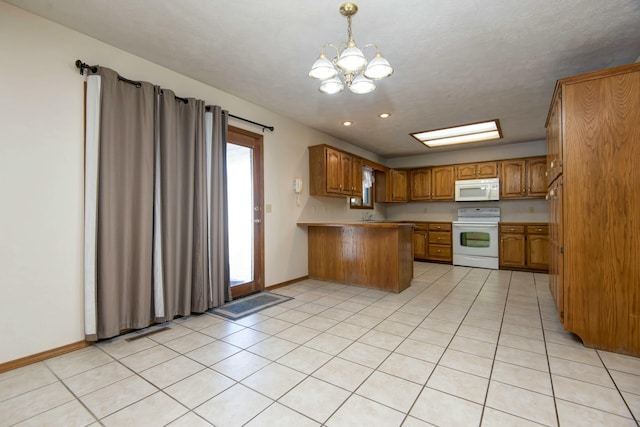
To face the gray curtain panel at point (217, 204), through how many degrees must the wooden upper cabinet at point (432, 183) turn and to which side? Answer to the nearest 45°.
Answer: approximately 45° to its right

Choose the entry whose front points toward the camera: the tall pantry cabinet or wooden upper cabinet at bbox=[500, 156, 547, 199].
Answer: the wooden upper cabinet

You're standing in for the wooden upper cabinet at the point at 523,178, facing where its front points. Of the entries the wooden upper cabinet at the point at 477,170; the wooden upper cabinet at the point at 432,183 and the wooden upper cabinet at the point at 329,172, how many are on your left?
0

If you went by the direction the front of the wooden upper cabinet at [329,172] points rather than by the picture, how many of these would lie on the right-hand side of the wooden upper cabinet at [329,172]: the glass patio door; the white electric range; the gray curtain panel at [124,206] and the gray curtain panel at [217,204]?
3

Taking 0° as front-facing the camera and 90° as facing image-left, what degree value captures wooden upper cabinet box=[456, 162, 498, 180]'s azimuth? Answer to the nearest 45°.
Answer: approximately 0°

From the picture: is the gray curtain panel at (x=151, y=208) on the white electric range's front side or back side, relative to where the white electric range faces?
on the front side

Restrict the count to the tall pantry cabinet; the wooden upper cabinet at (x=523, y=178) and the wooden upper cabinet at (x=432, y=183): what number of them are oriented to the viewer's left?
1

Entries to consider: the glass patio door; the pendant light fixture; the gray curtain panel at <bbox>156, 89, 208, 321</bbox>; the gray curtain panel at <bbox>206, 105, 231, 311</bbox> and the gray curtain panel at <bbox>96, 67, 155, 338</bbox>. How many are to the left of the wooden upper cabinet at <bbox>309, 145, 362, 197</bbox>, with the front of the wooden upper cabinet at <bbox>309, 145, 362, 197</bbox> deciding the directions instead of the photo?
0

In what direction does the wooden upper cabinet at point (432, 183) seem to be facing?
toward the camera

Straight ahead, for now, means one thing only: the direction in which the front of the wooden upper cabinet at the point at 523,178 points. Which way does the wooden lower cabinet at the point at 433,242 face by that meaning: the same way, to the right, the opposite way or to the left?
the same way

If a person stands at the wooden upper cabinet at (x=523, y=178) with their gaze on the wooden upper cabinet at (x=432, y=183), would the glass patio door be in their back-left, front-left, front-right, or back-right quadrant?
front-left

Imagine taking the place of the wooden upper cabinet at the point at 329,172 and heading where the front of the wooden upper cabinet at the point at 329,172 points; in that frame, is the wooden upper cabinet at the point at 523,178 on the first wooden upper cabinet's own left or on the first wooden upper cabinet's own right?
on the first wooden upper cabinet's own left

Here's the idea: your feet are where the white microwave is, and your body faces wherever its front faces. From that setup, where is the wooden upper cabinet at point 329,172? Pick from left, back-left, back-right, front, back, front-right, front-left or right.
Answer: front-right

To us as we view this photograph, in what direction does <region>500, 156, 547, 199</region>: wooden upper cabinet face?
facing the viewer

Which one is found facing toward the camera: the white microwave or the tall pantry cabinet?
the white microwave

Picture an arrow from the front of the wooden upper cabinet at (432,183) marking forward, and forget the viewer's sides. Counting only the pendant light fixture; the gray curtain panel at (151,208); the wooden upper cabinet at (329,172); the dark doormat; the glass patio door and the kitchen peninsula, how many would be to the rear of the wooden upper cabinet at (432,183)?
0

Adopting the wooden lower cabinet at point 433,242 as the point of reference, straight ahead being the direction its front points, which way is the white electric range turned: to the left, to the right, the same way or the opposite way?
the same way

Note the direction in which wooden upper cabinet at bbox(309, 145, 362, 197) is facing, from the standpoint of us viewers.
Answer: facing the viewer and to the right of the viewer

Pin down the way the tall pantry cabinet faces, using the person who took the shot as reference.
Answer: facing to the left of the viewer

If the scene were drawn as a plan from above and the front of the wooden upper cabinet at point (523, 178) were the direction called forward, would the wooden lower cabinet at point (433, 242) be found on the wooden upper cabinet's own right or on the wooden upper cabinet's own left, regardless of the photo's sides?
on the wooden upper cabinet's own right

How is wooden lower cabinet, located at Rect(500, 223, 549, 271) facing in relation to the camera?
toward the camera
